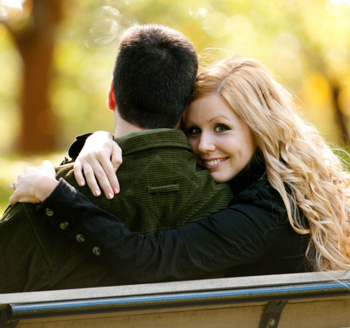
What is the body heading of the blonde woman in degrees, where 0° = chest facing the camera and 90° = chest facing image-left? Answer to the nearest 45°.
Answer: approximately 90°

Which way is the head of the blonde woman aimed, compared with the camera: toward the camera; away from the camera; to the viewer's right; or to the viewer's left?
toward the camera
